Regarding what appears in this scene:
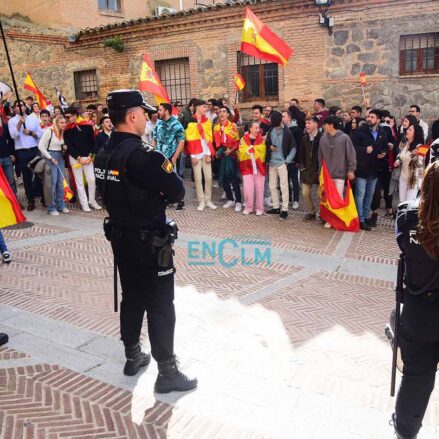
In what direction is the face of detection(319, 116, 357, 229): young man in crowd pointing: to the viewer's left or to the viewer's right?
to the viewer's left

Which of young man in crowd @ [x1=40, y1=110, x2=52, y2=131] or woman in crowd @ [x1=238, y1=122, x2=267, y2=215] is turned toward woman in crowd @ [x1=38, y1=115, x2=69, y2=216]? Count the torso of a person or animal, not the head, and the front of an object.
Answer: the young man in crowd

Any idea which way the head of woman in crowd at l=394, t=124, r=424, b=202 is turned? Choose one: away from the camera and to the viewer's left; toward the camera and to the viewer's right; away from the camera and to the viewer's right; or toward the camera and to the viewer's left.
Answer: toward the camera and to the viewer's left

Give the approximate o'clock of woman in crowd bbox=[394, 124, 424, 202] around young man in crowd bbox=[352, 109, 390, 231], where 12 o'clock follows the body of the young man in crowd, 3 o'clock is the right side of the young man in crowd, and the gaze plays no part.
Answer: The woman in crowd is roughly at 9 o'clock from the young man in crowd.

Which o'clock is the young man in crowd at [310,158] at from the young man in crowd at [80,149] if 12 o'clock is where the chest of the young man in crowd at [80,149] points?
the young man in crowd at [310,158] is roughly at 10 o'clock from the young man in crowd at [80,149].

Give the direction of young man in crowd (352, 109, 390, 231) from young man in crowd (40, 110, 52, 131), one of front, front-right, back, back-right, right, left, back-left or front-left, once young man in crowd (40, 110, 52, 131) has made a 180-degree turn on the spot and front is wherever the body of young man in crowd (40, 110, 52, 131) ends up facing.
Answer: back-right

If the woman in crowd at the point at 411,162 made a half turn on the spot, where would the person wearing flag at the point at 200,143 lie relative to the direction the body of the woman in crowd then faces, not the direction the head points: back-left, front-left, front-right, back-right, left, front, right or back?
back-left

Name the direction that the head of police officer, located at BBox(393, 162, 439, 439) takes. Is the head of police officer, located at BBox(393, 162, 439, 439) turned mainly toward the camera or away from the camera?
away from the camera

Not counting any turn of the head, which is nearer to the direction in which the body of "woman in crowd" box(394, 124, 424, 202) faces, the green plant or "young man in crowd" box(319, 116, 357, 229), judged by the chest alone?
the young man in crowd
